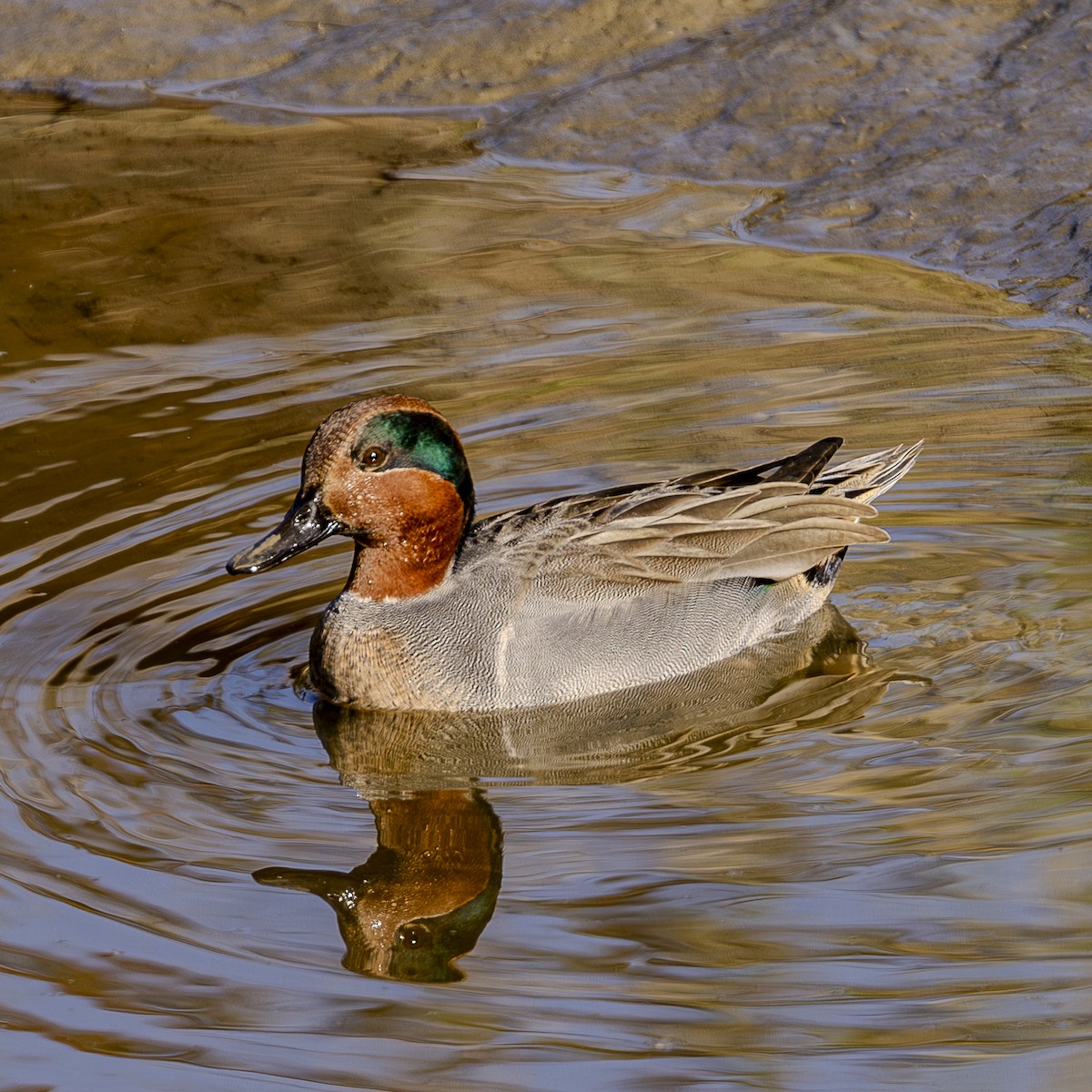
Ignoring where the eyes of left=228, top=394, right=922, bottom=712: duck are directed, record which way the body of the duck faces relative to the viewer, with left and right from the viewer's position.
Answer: facing the viewer and to the left of the viewer
